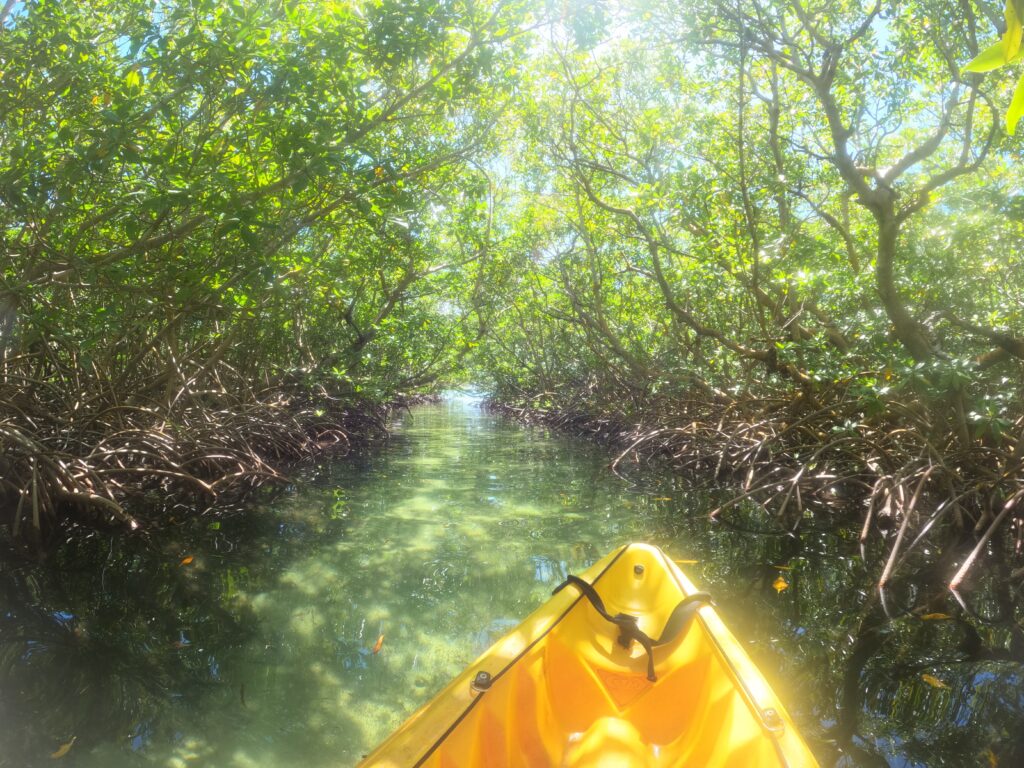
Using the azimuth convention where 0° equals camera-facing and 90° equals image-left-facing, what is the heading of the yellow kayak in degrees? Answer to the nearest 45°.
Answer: approximately 180°

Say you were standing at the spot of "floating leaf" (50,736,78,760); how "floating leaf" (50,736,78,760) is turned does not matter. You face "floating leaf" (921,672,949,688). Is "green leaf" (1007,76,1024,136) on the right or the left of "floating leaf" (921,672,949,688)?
right

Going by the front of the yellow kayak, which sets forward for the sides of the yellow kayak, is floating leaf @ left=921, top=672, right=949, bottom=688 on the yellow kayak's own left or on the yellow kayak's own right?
on the yellow kayak's own right

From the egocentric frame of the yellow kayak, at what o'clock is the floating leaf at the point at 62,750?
The floating leaf is roughly at 9 o'clock from the yellow kayak.
